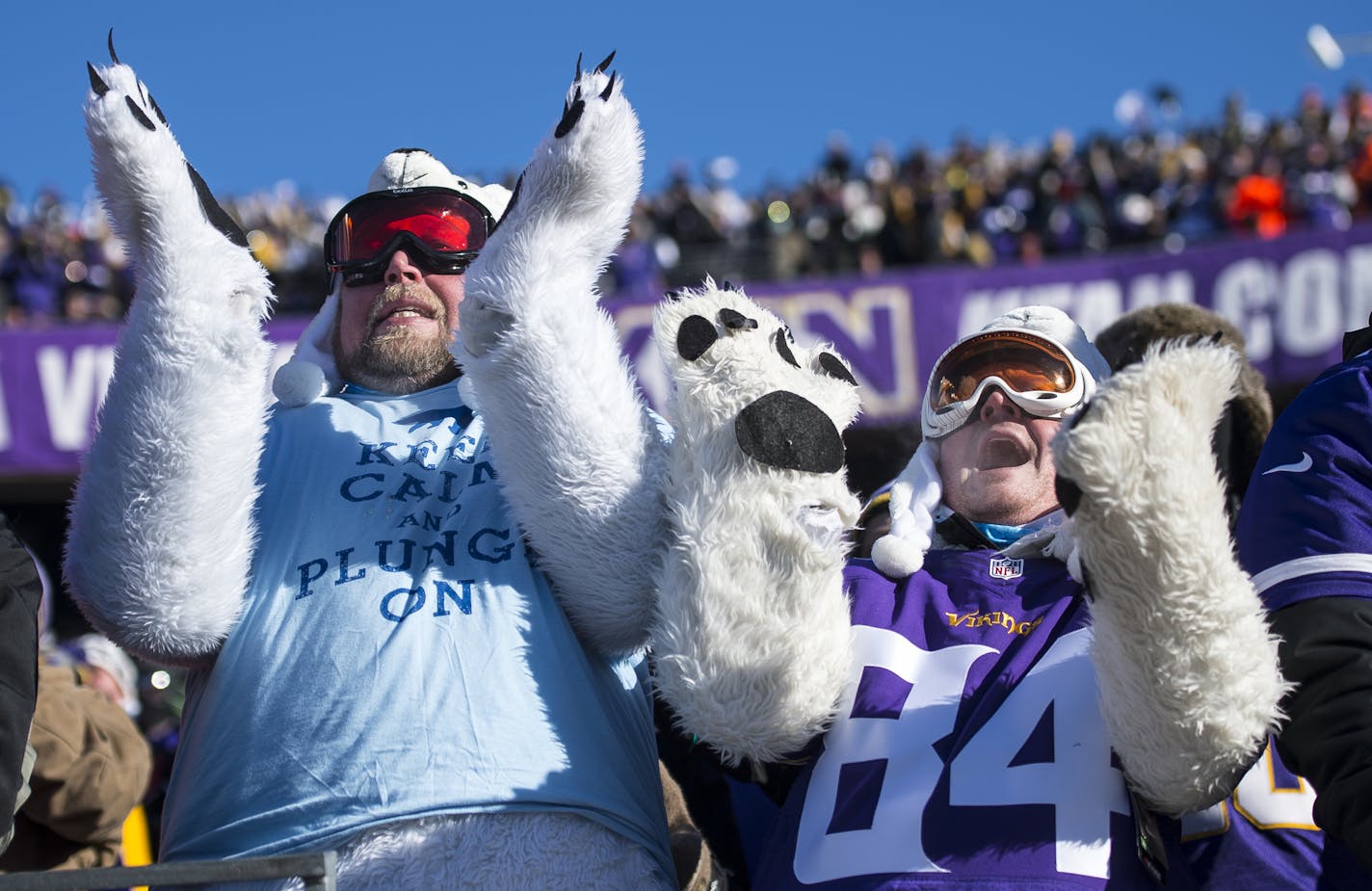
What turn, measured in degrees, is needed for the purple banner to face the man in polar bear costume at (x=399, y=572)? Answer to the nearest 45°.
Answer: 0° — it already faces them

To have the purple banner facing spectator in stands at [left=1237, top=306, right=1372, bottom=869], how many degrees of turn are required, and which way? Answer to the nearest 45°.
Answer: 0° — it already faces them

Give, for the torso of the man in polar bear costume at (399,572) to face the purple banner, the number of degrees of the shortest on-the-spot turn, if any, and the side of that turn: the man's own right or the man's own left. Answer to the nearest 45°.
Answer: approximately 135° to the man's own left

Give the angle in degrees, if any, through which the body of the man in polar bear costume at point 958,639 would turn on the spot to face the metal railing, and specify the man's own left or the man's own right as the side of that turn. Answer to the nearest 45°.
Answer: approximately 45° to the man's own right

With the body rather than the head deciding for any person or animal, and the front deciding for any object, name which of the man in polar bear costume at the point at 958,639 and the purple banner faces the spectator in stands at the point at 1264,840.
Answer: the purple banner

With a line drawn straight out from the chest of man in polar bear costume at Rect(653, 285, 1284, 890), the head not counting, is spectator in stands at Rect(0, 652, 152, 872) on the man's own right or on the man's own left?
on the man's own right

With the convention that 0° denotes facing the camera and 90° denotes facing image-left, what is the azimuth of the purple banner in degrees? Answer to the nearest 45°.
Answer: approximately 0°

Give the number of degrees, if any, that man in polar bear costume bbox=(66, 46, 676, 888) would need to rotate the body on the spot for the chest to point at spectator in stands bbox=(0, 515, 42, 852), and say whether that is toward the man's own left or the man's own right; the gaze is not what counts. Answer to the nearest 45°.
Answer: approximately 90° to the man's own right

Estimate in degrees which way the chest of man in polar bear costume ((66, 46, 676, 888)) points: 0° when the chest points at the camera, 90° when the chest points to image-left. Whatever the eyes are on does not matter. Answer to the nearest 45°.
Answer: approximately 0°
